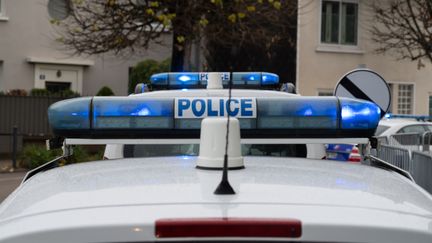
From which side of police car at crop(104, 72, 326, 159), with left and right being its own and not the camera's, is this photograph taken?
back

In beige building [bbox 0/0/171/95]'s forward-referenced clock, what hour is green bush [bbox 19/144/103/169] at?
The green bush is roughly at 12 o'clock from the beige building.

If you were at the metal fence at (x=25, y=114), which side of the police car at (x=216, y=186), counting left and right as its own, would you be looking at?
front

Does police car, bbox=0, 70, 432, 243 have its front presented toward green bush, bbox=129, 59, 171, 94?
yes

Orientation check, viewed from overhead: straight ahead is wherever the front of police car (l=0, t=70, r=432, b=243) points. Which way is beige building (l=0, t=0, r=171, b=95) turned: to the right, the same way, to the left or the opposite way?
the opposite way

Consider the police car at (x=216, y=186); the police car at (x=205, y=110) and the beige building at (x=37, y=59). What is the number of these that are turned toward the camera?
1

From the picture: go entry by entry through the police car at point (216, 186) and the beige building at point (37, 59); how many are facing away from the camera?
1

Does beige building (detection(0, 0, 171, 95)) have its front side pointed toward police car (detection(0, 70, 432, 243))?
yes

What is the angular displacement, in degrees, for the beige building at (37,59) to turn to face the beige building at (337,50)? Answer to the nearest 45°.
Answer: approximately 90° to its left

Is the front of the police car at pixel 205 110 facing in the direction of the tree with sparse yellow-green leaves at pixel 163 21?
yes

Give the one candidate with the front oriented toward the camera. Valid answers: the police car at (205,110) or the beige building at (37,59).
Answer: the beige building

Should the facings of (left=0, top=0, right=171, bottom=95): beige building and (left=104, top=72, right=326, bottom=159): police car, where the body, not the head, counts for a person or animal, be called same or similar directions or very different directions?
very different directions

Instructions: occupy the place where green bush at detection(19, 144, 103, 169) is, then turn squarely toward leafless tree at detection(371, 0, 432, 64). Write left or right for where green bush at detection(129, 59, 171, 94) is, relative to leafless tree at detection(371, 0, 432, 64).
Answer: left

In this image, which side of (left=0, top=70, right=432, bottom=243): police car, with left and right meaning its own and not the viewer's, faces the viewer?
back

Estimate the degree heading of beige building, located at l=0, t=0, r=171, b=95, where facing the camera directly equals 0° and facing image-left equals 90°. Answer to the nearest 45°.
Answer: approximately 0°
